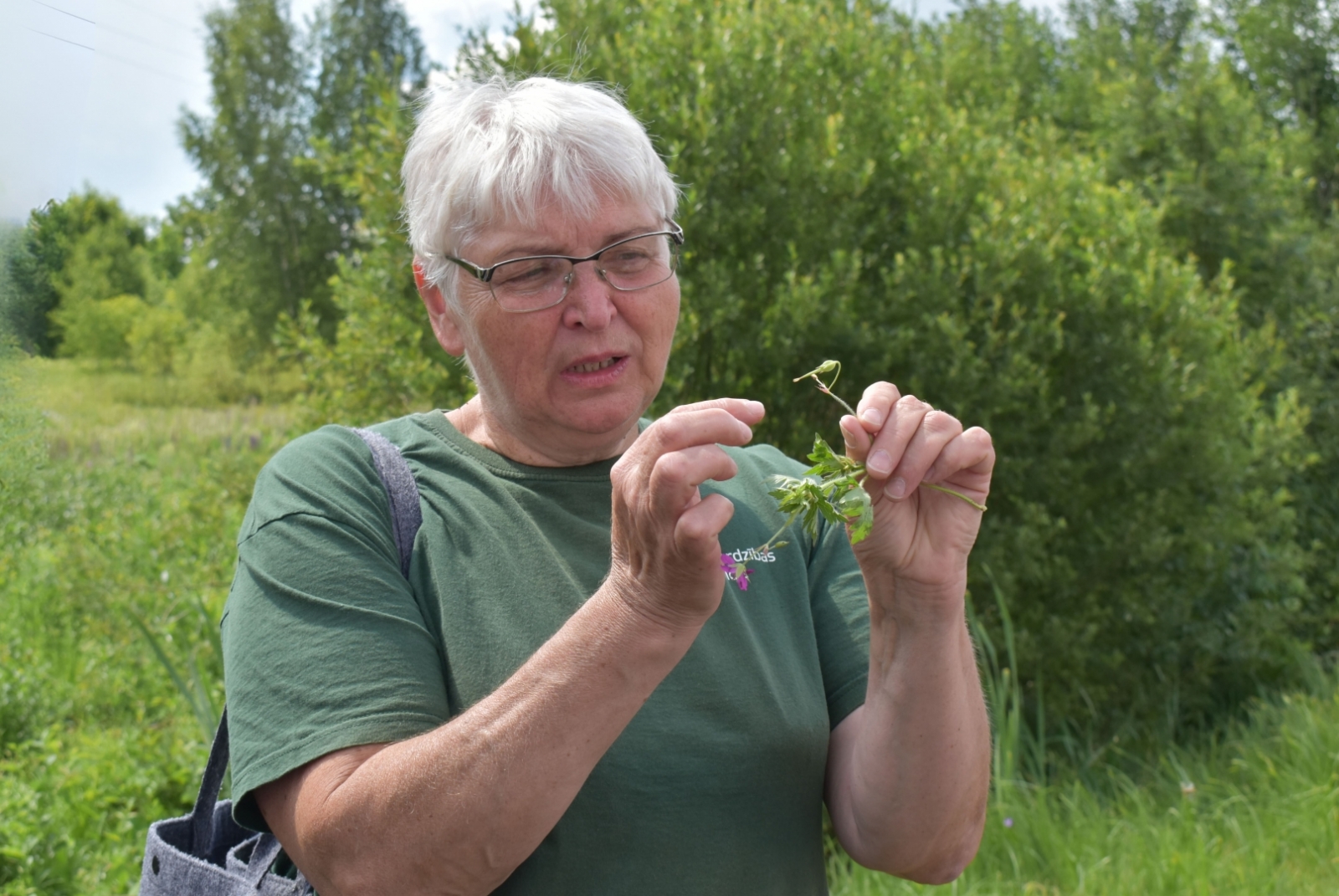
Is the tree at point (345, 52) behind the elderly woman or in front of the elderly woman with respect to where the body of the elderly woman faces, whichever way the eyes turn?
behind

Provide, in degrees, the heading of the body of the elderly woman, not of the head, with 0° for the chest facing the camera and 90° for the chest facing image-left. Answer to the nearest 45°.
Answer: approximately 315°

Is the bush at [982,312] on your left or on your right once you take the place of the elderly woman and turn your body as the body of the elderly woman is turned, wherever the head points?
on your left

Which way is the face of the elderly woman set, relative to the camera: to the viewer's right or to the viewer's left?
to the viewer's right

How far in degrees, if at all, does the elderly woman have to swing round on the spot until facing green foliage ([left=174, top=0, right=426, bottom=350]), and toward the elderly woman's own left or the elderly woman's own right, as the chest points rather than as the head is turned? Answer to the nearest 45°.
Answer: approximately 135° to the elderly woman's own left
